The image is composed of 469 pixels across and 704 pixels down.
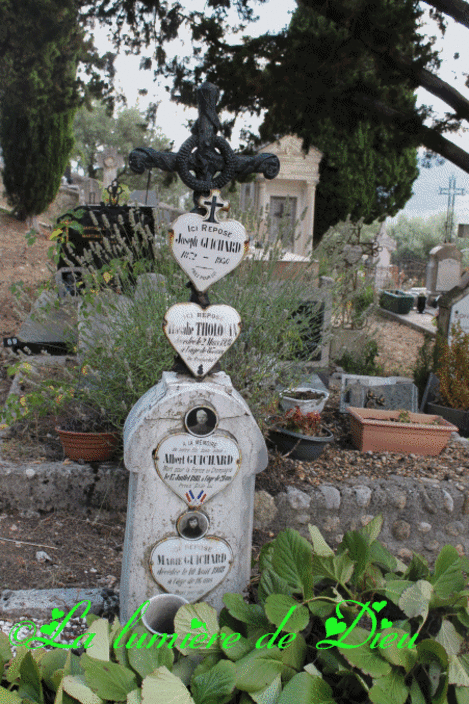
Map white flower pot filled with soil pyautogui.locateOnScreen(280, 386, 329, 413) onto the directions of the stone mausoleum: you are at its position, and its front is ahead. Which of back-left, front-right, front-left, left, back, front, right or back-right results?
front

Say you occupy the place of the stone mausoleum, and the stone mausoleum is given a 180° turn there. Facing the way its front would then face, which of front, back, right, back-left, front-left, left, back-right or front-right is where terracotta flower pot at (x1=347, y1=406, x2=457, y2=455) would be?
back

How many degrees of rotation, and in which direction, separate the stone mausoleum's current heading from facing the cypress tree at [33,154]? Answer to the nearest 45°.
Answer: approximately 90° to its right

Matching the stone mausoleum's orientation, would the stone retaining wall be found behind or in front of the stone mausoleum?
in front

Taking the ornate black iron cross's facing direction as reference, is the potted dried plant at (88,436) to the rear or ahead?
to the rear

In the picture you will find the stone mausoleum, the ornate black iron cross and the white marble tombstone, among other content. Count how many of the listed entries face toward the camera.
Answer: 3

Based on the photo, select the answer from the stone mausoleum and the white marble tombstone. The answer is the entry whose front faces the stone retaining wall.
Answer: the stone mausoleum

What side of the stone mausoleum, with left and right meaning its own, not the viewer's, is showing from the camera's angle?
front

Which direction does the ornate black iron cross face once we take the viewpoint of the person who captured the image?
facing the viewer
